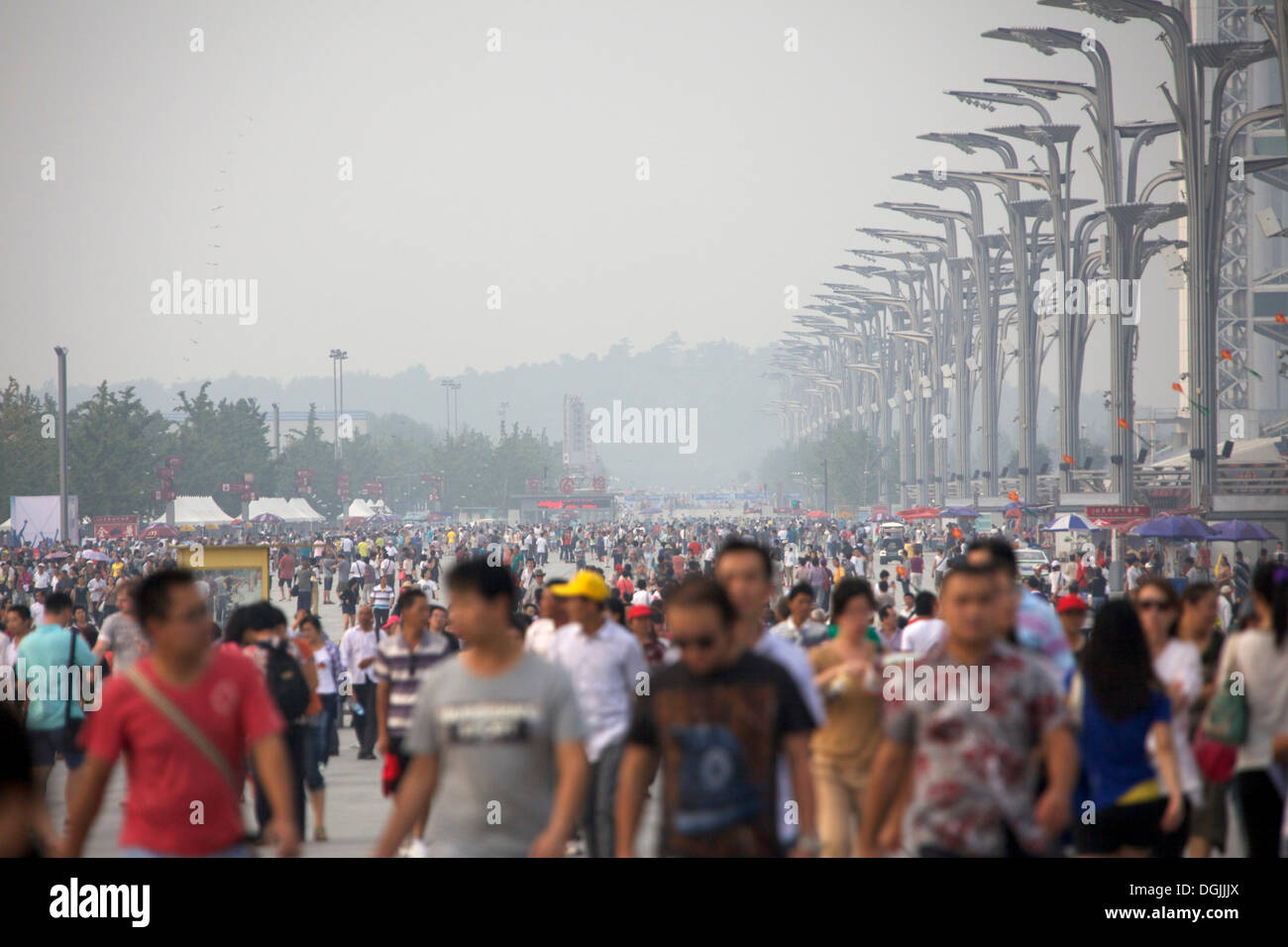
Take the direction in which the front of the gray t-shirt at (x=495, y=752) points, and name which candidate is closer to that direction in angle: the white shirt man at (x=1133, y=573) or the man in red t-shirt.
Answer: the man in red t-shirt

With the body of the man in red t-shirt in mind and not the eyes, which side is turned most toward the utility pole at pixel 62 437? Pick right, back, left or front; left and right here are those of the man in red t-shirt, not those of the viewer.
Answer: back

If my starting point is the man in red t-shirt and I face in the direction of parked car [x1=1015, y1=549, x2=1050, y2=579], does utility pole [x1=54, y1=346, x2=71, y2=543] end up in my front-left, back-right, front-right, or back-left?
front-left

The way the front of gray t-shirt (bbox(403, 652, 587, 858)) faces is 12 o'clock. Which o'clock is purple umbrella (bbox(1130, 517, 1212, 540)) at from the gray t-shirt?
The purple umbrella is roughly at 7 o'clock from the gray t-shirt.

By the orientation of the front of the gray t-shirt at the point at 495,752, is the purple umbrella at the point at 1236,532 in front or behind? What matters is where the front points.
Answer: behind

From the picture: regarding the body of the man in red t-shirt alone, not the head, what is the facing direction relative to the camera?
toward the camera

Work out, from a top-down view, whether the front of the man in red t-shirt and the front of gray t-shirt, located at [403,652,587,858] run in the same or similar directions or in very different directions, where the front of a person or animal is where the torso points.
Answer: same or similar directions

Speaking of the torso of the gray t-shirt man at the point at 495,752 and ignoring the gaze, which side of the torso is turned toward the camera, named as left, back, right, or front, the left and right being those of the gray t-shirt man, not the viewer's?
front

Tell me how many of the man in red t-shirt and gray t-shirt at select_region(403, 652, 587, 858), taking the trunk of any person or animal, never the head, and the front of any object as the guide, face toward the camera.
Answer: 2

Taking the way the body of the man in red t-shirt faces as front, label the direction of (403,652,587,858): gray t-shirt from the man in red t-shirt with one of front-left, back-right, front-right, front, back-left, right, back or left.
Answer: left

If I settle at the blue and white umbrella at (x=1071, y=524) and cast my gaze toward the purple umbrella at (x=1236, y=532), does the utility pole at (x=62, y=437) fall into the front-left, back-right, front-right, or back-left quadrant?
back-right

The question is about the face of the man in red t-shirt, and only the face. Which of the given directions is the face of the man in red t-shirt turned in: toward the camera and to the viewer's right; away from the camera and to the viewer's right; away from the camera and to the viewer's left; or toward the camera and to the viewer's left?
toward the camera and to the viewer's right

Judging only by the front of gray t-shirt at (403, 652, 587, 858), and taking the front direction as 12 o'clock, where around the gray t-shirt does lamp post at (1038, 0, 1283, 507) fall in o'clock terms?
The lamp post is roughly at 7 o'clock from the gray t-shirt.

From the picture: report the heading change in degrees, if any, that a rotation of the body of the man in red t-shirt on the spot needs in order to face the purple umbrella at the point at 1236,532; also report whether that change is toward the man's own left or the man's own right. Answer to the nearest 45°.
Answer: approximately 135° to the man's own left
